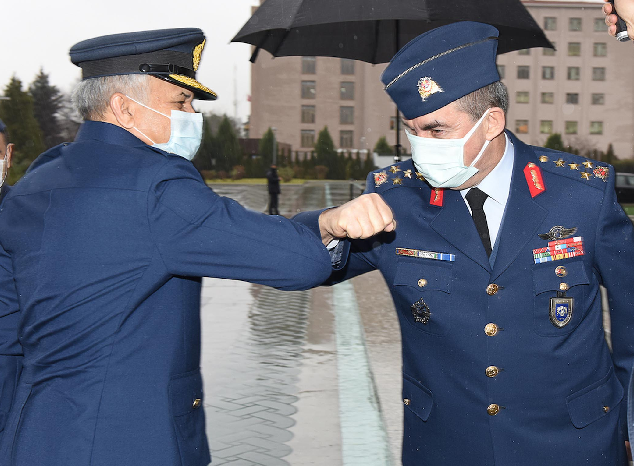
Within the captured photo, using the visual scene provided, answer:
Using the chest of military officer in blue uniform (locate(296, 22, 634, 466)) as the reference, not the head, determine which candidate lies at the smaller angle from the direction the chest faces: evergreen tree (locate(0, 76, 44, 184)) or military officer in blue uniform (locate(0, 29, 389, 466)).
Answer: the military officer in blue uniform

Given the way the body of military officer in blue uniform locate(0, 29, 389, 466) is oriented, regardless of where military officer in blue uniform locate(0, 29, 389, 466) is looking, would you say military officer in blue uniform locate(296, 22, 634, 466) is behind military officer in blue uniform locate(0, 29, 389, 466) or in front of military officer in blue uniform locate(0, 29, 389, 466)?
in front

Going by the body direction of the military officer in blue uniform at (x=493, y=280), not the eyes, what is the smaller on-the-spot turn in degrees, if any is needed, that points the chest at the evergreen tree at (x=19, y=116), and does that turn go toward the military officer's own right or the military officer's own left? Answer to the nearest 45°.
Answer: approximately 135° to the military officer's own right

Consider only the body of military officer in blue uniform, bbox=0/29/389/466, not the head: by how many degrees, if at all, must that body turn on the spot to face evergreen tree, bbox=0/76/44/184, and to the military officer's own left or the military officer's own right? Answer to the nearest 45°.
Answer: approximately 45° to the military officer's own left

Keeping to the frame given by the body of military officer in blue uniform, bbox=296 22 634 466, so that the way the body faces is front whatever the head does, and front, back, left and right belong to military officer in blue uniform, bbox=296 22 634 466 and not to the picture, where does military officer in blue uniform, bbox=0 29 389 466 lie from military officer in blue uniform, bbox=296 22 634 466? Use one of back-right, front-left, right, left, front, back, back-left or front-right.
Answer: front-right

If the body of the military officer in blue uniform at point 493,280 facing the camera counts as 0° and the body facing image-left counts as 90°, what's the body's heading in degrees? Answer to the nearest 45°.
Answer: approximately 0°

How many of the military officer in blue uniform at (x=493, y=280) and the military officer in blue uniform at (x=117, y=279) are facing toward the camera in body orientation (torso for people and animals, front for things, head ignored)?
1

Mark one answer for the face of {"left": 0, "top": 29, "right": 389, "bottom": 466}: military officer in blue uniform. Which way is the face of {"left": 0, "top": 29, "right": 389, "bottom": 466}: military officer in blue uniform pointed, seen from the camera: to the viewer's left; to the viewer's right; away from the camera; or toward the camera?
to the viewer's right

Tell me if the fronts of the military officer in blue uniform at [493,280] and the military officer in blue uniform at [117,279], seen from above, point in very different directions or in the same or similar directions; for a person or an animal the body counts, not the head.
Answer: very different directions

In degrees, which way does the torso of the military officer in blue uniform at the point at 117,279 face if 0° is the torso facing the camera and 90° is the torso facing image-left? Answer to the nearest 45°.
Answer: approximately 225°
